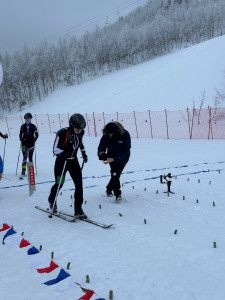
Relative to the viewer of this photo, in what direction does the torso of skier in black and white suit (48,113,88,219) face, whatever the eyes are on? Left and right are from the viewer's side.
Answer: facing the viewer and to the right of the viewer

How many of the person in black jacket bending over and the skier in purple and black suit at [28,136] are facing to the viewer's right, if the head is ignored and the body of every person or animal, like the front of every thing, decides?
0

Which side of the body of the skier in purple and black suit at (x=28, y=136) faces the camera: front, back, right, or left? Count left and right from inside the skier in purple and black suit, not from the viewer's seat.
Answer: front

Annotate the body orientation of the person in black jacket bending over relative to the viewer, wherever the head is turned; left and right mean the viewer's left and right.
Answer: facing the viewer and to the left of the viewer

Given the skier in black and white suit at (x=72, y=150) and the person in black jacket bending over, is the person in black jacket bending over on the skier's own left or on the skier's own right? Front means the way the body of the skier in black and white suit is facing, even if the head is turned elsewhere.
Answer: on the skier's own left

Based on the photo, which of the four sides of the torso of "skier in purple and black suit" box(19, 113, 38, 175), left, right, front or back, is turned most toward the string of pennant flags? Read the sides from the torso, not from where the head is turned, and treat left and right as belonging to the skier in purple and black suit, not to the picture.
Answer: front

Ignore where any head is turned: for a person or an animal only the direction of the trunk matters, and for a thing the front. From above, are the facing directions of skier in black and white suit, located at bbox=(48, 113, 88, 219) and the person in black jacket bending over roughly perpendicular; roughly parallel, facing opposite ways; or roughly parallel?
roughly perpendicular

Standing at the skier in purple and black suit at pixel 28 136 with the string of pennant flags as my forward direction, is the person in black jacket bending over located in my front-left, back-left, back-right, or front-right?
front-left

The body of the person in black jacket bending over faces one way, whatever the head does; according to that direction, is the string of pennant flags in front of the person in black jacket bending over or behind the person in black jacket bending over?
in front

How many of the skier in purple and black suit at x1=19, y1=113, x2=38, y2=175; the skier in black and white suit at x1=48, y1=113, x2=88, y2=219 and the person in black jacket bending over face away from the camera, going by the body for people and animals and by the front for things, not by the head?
0
